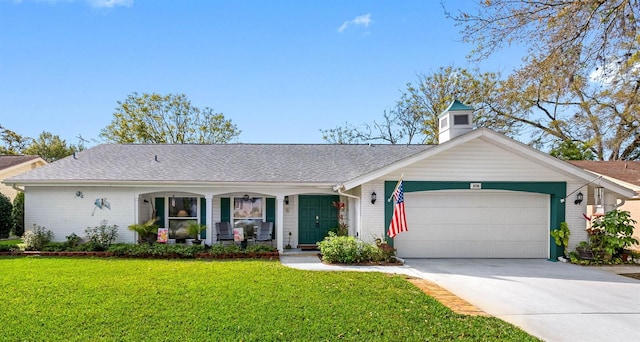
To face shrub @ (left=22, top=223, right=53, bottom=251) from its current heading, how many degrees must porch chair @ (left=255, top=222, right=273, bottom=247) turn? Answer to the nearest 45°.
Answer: approximately 45° to its right

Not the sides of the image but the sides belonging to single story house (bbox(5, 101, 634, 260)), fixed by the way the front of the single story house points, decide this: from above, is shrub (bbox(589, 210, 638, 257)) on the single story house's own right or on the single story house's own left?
on the single story house's own left

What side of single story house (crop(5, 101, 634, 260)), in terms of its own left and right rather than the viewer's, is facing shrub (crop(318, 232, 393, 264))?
front

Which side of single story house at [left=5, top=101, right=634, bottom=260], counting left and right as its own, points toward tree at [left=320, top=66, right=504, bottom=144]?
back

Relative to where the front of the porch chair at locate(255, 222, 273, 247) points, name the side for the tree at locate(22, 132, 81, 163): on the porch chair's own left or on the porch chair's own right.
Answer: on the porch chair's own right

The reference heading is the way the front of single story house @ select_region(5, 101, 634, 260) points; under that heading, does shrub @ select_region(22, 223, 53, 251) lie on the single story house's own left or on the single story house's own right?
on the single story house's own right

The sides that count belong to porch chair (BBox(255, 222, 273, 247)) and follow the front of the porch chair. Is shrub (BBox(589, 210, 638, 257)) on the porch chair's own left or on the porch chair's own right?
on the porch chair's own left

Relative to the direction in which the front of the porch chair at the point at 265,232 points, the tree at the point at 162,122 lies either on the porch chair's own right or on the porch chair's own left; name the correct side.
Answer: on the porch chair's own right

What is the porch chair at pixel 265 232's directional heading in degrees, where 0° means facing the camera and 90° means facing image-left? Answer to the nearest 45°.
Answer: approximately 45°

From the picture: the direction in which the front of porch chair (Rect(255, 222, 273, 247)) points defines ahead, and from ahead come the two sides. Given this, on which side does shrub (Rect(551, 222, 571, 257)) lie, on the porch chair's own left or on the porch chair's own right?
on the porch chair's own left
